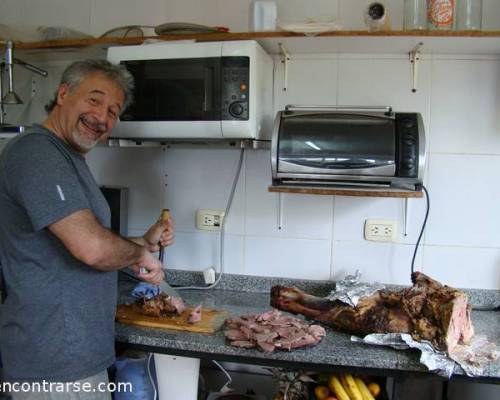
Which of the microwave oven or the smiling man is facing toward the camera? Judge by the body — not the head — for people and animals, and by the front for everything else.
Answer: the microwave oven

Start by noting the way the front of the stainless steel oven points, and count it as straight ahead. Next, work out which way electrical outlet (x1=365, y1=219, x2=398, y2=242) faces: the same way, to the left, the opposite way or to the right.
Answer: the same way

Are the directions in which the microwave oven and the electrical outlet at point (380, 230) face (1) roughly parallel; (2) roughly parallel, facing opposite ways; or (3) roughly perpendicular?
roughly parallel

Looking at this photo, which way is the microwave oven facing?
toward the camera

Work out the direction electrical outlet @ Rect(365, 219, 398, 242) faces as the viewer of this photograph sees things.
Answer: facing the viewer

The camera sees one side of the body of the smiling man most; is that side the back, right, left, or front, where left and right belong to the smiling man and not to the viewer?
right

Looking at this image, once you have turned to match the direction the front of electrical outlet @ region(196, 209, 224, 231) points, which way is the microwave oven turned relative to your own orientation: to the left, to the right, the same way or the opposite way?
the same way

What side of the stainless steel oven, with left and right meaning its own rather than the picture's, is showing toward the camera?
front

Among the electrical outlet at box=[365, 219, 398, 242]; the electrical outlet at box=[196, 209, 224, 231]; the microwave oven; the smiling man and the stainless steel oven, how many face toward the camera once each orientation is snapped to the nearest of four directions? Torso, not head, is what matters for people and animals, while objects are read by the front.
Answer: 4

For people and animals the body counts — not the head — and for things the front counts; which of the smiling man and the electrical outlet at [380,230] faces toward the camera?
the electrical outlet

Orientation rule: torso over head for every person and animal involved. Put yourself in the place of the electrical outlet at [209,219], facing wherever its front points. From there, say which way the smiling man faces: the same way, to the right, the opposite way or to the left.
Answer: to the left

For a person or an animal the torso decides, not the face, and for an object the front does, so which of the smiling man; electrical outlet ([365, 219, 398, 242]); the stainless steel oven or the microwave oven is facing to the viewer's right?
the smiling man
